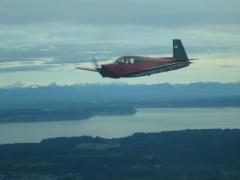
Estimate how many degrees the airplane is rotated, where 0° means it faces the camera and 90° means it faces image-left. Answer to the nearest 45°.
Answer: approximately 45°
